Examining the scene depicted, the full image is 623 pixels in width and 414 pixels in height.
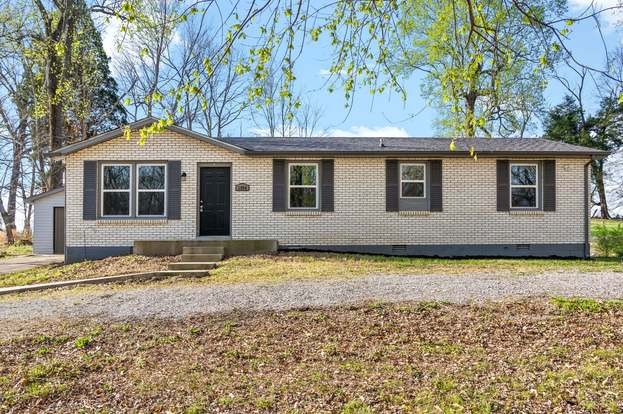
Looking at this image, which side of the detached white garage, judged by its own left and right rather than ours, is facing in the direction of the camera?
front

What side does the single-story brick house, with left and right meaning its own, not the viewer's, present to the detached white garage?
right

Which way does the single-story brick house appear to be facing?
toward the camera

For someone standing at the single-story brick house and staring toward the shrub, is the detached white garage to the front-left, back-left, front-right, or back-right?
back-left

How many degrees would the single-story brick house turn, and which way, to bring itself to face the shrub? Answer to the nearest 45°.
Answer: approximately 90° to its left

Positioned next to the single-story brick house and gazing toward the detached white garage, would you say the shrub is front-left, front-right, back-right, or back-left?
back-right

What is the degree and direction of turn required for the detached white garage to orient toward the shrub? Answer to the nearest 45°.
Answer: approximately 45° to its left

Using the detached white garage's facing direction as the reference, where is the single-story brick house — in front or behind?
in front

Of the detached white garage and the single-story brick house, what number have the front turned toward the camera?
2
